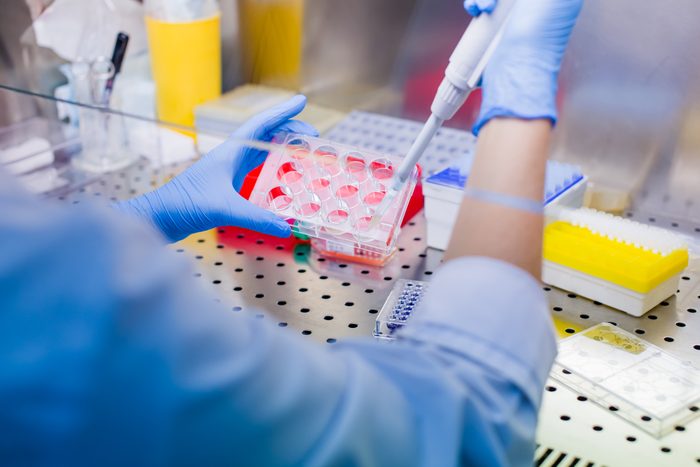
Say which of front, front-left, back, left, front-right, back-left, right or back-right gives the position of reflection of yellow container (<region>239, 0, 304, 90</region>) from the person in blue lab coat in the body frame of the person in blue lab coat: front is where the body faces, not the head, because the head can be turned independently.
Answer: front-left

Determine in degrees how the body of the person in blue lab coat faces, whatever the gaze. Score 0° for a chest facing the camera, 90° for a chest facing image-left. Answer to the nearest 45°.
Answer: approximately 225°

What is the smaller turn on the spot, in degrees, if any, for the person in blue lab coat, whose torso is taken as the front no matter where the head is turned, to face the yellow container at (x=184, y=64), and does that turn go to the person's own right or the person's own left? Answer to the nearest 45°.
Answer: approximately 45° to the person's own left
